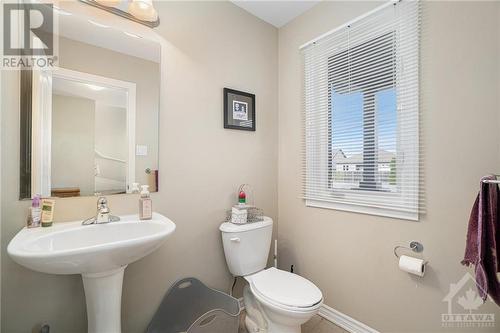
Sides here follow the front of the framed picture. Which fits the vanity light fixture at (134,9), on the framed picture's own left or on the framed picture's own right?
on the framed picture's own right

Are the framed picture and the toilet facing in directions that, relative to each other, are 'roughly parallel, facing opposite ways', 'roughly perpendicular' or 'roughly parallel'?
roughly parallel

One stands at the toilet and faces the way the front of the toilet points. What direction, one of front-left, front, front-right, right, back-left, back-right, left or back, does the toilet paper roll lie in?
front-left

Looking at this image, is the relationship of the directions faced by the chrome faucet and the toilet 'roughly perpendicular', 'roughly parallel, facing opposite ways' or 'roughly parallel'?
roughly parallel

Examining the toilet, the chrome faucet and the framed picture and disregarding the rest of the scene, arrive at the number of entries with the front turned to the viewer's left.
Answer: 0

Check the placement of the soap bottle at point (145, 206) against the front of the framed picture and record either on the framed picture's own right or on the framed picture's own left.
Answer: on the framed picture's own right

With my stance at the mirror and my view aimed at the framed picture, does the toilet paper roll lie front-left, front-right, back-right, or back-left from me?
front-right

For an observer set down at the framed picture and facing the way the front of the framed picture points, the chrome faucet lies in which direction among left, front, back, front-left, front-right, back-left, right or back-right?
right

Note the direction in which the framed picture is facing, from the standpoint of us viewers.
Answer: facing the viewer and to the right of the viewer

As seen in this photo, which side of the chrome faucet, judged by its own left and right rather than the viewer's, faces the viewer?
front

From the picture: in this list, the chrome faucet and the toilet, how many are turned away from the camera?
0
